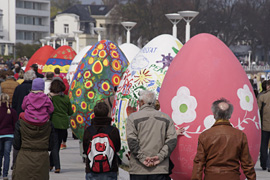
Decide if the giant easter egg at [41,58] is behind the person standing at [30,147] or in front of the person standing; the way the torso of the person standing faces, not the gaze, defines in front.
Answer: in front

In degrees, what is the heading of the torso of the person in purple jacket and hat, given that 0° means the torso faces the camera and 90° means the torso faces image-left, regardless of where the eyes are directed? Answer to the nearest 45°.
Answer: approximately 180°

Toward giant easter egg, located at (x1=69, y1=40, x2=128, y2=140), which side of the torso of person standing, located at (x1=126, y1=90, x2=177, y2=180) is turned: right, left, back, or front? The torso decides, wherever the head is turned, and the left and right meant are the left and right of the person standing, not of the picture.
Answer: front

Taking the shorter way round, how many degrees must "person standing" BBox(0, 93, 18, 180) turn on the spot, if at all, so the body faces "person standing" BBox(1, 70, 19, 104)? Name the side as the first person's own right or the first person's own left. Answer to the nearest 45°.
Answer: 0° — they already face them

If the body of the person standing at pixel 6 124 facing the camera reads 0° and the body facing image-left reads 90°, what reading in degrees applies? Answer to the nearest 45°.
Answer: approximately 180°

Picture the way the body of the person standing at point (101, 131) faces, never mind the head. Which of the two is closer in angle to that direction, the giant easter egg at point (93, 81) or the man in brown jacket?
the giant easter egg

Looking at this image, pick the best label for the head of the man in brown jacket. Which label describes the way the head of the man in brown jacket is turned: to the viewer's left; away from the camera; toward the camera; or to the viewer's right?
away from the camera

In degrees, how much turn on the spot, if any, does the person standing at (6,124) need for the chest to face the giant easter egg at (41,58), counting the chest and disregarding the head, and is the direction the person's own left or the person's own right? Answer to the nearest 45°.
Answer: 0° — they already face it

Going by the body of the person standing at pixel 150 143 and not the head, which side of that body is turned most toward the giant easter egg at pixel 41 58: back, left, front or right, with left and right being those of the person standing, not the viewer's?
front

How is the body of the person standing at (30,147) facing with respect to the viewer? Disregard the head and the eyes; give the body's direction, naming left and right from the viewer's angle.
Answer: facing away from the viewer
